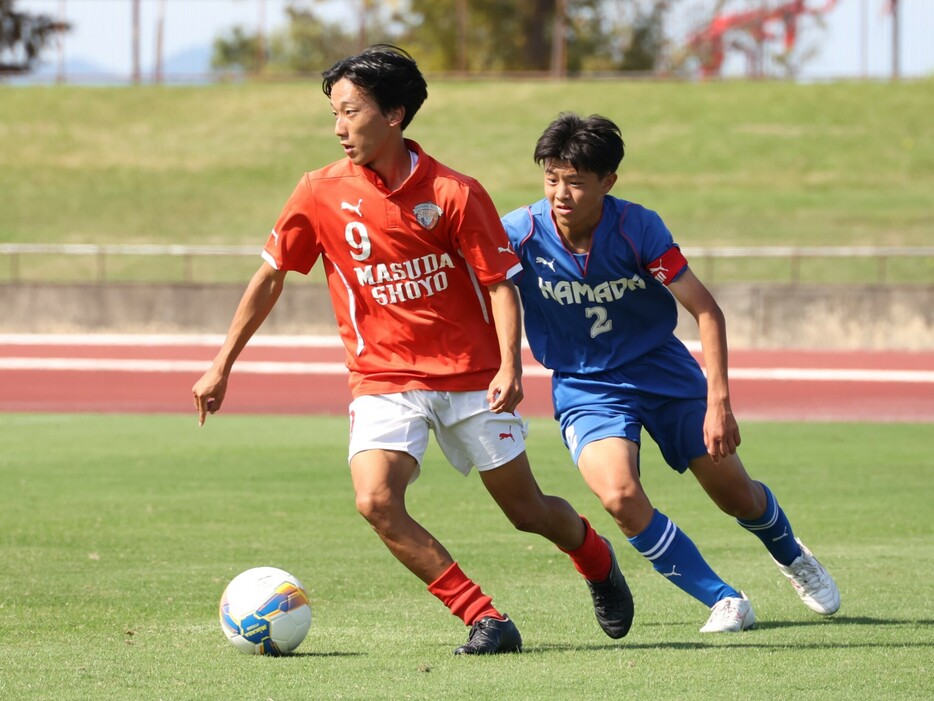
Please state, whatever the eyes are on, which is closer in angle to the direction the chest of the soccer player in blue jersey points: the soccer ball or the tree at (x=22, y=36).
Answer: the soccer ball

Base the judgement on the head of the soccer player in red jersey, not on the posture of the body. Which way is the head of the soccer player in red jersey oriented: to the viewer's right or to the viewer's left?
to the viewer's left

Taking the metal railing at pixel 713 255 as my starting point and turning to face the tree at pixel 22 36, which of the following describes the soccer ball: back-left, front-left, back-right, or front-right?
back-left

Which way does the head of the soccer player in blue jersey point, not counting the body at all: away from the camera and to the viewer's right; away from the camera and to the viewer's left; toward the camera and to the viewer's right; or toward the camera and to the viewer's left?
toward the camera and to the viewer's left

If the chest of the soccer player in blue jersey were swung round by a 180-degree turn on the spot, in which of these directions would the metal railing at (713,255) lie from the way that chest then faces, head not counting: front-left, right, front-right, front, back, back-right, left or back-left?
front-left

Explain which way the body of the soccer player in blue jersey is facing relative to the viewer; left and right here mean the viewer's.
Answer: facing the viewer and to the left of the viewer

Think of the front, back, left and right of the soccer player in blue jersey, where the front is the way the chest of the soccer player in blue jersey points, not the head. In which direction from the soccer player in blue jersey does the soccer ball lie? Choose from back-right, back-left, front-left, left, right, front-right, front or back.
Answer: front

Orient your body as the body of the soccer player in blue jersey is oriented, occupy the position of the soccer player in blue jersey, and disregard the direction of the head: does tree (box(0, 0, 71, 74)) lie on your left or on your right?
on your right

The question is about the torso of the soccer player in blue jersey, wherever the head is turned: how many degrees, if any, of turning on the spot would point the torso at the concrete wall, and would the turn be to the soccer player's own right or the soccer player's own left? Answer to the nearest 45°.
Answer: approximately 135° to the soccer player's own right
